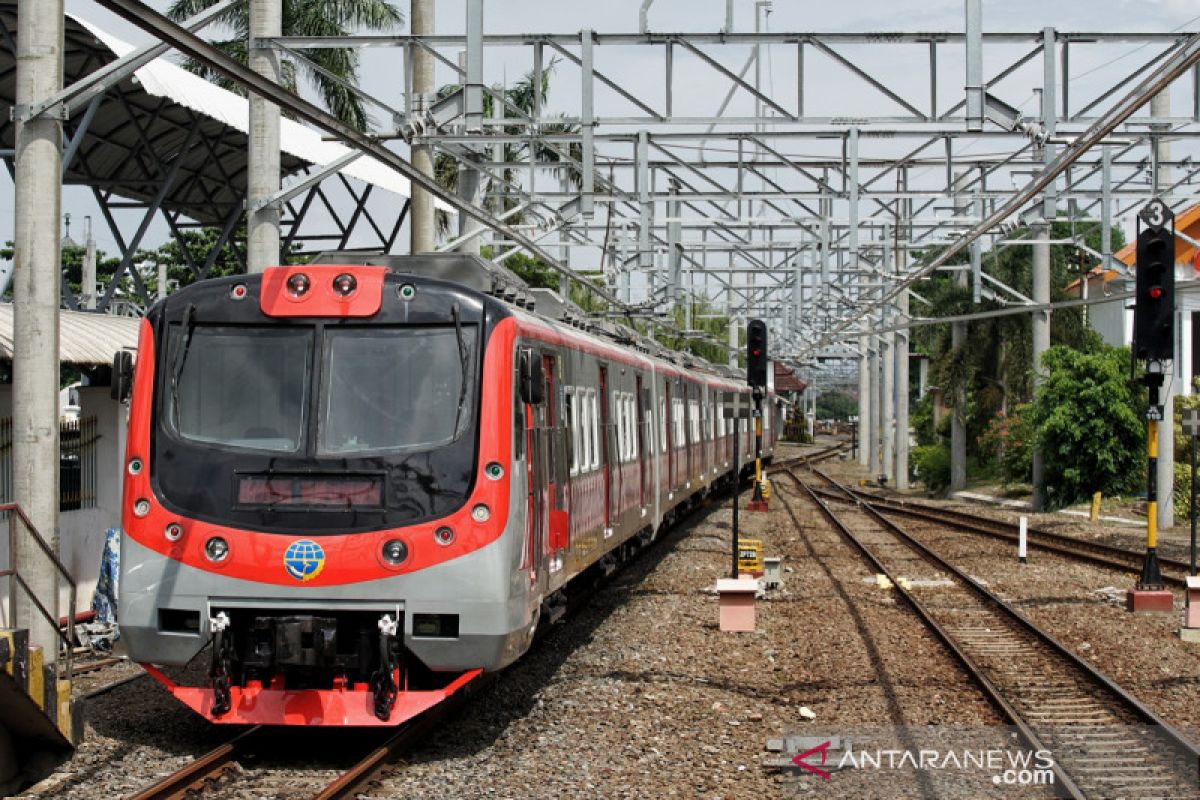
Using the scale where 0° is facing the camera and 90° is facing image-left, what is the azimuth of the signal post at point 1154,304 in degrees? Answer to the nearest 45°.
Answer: approximately 0°

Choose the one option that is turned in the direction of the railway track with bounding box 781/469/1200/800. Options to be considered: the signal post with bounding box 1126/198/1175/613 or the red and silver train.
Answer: the signal post

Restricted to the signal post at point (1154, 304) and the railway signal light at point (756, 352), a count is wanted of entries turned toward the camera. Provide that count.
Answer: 2

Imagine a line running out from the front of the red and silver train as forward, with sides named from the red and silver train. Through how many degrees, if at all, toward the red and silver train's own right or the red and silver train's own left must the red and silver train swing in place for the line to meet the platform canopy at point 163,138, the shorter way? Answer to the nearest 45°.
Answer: approximately 135° to the red and silver train's own right

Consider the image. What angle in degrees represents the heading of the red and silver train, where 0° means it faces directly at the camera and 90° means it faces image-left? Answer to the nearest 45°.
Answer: approximately 45°

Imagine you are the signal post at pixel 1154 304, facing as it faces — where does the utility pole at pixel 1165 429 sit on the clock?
The utility pole is roughly at 6 o'clock from the signal post.

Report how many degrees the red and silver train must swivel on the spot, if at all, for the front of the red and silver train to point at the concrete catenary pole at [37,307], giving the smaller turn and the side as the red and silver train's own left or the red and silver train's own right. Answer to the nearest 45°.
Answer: approximately 90° to the red and silver train's own right
